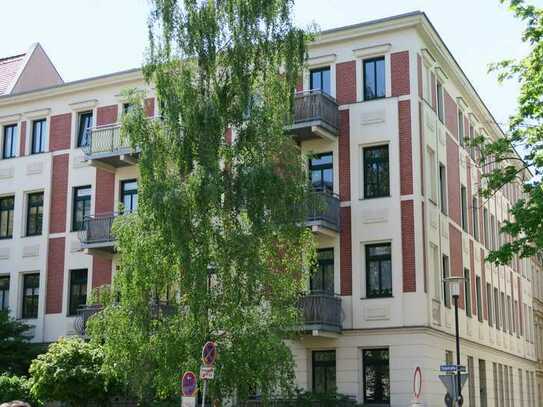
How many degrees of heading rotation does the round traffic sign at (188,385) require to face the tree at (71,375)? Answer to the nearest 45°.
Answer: approximately 135° to its right

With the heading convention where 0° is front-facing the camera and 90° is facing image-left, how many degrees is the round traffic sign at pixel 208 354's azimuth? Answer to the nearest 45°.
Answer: approximately 45°

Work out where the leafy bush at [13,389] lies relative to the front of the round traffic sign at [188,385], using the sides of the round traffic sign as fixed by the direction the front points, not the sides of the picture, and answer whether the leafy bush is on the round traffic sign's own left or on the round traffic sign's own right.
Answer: on the round traffic sign's own right

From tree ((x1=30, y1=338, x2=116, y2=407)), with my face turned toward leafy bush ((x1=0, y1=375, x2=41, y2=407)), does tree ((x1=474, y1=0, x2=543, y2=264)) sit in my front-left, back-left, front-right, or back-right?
back-left

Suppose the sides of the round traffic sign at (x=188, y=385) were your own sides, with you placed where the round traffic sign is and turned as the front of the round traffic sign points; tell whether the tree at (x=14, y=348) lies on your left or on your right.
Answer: on your right

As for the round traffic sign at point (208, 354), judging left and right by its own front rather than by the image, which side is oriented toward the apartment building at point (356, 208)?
back

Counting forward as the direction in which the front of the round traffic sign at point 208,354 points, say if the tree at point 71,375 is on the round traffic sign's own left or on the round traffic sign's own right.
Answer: on the round traffic sign's own right

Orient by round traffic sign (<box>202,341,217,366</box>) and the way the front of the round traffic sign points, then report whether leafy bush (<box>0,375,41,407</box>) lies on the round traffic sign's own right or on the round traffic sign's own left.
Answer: on the round traffic sign's own right
